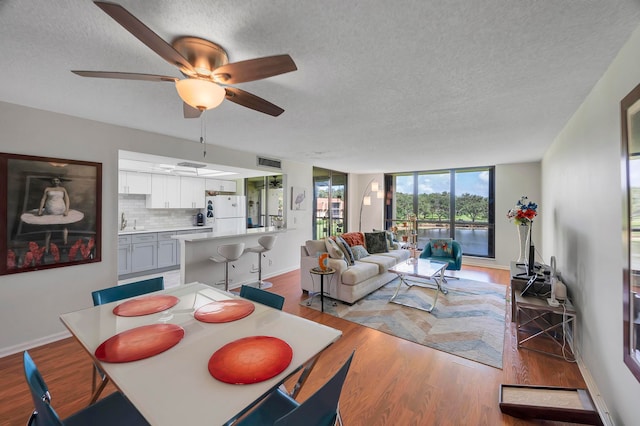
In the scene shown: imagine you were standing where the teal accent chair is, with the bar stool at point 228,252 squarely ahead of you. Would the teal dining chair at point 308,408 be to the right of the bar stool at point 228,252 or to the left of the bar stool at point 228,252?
left

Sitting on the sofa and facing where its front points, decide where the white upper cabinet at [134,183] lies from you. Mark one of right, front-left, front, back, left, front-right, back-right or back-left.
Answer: back-right

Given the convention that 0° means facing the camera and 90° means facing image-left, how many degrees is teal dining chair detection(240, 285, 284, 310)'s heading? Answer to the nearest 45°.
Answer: approximately 45°

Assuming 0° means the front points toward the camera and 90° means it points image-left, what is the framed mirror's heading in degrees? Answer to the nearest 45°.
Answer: approximately 90°

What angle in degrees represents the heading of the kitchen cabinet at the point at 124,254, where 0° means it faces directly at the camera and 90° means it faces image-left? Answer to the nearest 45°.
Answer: approximately 0°

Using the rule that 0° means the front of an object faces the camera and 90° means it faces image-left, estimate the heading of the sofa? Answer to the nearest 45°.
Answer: approximately 315°

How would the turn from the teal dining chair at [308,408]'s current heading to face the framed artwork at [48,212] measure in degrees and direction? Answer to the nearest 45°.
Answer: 0° — it already faces it

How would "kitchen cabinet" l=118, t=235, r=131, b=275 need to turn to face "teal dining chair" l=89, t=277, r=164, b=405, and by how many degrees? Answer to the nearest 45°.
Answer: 0° — it already faces it

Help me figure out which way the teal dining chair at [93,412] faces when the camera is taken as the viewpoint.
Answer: facing away from the viewer and to the right of the viewer

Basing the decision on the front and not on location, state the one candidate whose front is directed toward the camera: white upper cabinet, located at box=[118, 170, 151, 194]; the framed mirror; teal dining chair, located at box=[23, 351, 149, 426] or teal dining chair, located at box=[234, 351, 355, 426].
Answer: the white upper cabinet

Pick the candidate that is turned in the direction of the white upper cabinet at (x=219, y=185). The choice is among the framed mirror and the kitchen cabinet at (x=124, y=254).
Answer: the framed mirror

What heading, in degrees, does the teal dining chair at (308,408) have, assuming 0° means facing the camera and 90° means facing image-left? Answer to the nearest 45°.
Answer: approximately 135°
